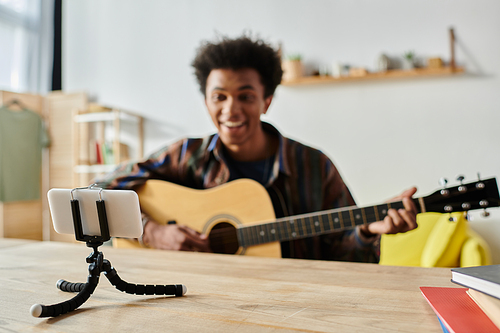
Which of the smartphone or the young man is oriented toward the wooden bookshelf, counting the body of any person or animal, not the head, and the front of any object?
the smartphone

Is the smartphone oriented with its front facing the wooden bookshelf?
yes

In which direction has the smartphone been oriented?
away from the camera

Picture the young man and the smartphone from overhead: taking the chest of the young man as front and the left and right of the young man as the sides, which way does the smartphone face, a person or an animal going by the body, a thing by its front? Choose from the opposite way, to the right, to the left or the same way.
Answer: the opposite way

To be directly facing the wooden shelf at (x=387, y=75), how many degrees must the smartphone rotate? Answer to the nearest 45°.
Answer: approximately 45° to its right

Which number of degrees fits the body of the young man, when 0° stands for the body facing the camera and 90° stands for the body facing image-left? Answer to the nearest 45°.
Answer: approximately 0°

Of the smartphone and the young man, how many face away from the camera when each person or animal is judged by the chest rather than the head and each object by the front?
1

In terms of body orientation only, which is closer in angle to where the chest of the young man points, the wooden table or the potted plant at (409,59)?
the wooden table

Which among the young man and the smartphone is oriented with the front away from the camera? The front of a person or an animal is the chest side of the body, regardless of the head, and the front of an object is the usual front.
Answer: the smartphone

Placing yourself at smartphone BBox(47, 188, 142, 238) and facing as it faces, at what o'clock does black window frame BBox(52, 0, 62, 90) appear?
The black window frame is roughly at 12 o'clock from the smartphone.
